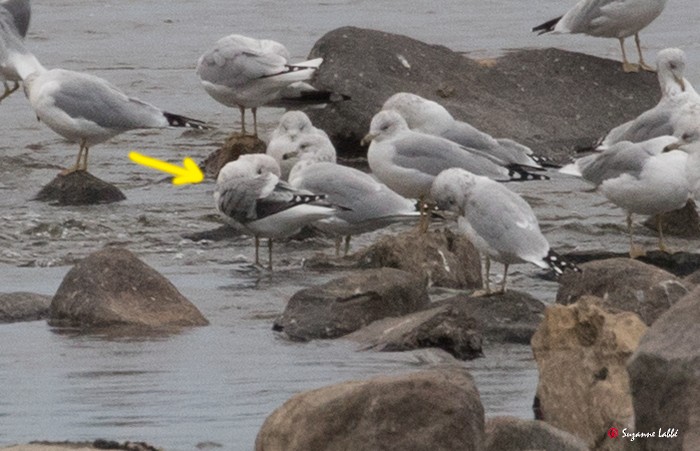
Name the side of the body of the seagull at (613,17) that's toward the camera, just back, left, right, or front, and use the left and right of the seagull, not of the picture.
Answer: right

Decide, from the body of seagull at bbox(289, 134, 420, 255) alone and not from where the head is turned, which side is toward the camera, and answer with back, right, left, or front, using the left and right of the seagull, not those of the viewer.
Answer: left

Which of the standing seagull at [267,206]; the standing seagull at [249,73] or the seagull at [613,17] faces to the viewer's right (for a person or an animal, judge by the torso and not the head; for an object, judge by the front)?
the seagull

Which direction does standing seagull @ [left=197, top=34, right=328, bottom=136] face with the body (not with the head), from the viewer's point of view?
to the viewer's left

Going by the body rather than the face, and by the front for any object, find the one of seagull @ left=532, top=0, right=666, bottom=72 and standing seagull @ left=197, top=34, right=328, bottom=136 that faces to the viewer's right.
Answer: the seagull

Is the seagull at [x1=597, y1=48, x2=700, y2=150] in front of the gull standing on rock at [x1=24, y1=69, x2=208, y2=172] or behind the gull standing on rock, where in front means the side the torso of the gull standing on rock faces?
behind

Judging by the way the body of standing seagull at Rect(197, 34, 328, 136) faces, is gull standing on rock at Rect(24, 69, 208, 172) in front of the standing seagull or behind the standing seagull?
in front

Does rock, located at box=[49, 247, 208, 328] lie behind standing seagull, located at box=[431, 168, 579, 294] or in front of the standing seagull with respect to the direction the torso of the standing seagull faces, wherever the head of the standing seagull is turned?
in front

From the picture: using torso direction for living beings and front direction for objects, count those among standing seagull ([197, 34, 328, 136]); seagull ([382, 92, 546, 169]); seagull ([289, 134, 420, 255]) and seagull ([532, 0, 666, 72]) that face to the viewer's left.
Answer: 3

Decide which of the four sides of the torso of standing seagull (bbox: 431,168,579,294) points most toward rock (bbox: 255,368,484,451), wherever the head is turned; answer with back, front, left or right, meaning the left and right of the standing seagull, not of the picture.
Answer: left

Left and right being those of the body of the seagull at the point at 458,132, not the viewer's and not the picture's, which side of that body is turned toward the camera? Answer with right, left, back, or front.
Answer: left

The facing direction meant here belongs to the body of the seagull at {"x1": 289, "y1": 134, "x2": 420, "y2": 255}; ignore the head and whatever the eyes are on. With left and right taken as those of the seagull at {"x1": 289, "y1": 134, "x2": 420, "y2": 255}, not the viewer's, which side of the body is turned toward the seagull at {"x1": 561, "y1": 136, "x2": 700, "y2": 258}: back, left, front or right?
back

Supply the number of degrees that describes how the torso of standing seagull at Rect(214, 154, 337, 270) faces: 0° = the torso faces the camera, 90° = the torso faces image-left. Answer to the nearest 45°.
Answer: approximately 90°

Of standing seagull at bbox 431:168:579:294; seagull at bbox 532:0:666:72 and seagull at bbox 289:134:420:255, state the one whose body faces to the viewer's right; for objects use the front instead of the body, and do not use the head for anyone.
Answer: seagull at bbox 532:0:666:72
